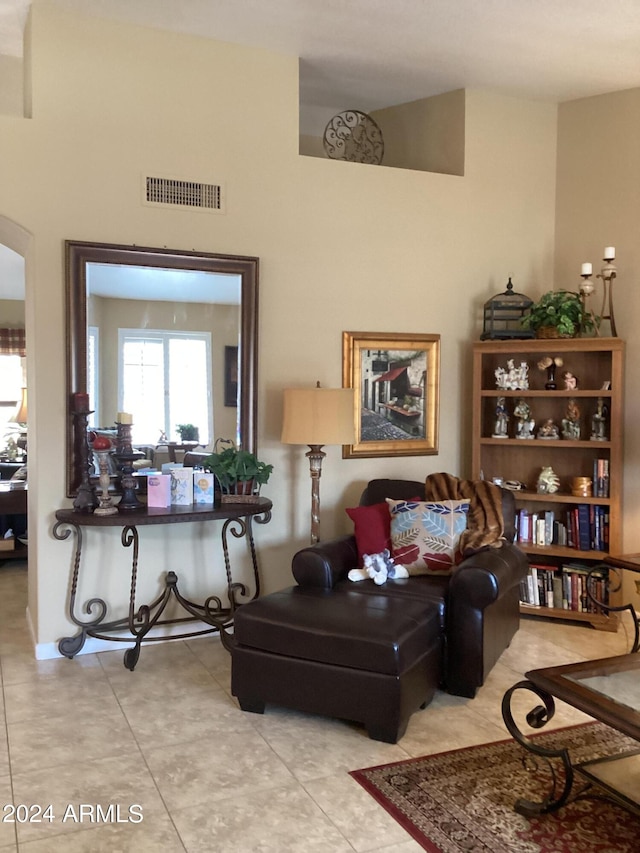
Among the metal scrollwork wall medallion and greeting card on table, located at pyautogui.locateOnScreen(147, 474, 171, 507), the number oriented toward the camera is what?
2

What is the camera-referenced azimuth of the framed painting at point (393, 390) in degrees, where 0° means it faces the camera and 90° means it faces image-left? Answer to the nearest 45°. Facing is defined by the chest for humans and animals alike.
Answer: approximately 315°

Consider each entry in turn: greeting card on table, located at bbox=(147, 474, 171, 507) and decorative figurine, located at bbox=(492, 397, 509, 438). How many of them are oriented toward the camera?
2

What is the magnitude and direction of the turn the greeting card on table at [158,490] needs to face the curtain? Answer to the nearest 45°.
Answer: approximately 180°

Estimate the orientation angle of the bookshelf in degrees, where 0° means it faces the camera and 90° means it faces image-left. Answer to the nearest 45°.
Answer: approximately 45°

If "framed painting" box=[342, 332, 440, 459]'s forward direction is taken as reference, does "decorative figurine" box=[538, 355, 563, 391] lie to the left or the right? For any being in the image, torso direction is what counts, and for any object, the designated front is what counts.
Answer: on its left
